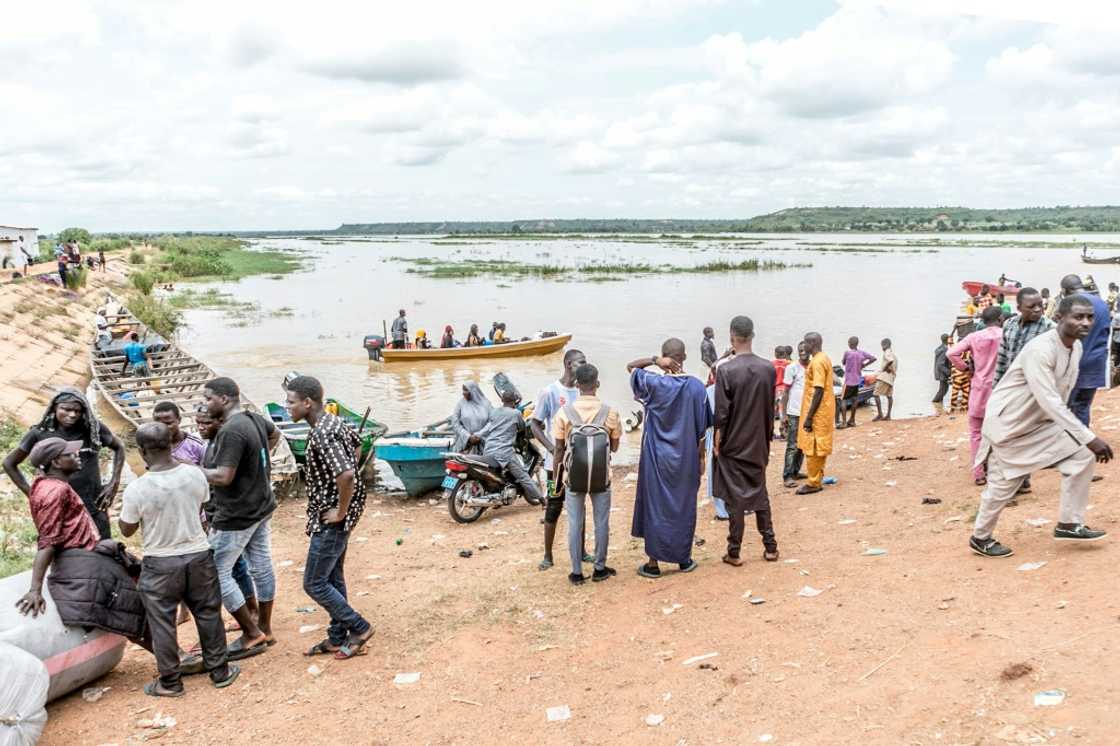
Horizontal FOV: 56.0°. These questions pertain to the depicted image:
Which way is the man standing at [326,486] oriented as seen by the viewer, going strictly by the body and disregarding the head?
to the viewer's left

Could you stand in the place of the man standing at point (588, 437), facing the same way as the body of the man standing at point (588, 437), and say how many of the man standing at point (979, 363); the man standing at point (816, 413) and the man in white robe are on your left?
0

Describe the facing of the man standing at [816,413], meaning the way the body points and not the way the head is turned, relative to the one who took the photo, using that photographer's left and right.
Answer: facing to the left of the viewer

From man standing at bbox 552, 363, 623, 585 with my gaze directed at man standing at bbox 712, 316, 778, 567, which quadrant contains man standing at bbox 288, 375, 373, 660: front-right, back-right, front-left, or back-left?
back-right

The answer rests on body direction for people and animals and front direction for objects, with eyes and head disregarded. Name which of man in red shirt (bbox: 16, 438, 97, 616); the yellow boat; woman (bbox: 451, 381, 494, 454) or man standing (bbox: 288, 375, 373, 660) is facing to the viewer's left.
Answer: the man standing

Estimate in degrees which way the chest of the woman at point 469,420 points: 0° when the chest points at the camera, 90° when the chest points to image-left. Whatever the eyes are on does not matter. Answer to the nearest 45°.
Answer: approximately 0°

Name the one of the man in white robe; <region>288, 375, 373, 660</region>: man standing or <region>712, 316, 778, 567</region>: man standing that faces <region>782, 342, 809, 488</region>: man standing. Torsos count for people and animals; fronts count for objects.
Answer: <region>712, 316, 778, 567</region>: man standing

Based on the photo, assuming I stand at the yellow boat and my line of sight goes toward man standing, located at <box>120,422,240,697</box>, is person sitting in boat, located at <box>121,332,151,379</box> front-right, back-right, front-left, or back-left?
front-right

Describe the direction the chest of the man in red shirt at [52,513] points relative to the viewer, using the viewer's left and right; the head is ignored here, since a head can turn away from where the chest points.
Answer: facing to the right of the viewer

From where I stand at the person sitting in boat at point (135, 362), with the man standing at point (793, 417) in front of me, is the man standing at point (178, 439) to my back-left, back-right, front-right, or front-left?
front-right

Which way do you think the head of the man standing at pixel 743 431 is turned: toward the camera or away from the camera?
away from the camera

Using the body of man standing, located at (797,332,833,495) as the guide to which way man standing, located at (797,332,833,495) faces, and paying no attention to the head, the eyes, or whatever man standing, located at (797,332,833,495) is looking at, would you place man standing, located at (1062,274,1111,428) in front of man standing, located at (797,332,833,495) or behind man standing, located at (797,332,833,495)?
behind

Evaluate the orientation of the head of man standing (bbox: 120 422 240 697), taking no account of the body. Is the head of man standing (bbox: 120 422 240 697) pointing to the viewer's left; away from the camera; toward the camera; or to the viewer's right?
away from the camera

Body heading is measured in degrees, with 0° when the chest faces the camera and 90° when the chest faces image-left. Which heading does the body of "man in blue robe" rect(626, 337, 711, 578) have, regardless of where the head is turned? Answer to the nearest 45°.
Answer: approximately 180°
